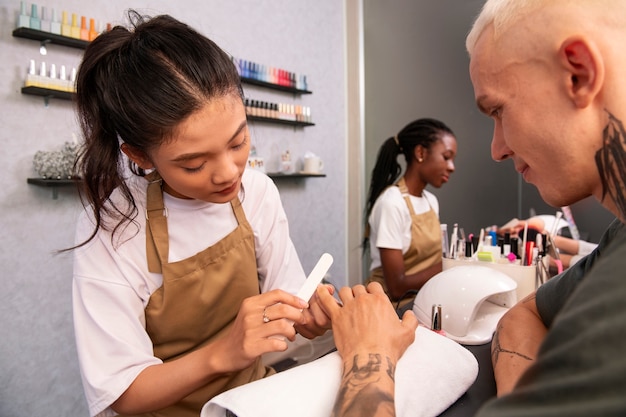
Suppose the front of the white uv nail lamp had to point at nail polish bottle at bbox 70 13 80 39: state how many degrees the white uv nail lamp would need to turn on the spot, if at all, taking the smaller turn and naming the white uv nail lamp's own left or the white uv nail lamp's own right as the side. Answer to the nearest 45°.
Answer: approximately 135° to the white uv nail lamp's own right

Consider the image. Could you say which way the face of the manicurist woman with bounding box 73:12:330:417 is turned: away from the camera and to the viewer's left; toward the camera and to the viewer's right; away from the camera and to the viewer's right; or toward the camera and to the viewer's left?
toward the camera and to the viewer's right

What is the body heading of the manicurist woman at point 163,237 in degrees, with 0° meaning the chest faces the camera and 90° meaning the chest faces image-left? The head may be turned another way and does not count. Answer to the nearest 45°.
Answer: approximately 315°

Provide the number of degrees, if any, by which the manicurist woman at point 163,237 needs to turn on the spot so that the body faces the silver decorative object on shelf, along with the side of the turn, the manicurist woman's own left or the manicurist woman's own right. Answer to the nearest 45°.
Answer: approximately 180°

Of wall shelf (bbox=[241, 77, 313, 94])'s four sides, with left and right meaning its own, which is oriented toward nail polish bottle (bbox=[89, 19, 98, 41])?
right

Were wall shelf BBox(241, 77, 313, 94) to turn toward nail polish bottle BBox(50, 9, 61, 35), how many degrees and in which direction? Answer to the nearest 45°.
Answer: approximately 90° to its right

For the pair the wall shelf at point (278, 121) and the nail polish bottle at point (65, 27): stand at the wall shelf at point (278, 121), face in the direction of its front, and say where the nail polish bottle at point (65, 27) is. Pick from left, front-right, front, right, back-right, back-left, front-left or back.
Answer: right

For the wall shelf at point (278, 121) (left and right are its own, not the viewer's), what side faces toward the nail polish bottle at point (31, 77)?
right

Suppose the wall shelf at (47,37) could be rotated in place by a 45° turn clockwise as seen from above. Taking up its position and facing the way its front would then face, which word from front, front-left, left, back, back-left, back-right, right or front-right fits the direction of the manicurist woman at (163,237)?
front

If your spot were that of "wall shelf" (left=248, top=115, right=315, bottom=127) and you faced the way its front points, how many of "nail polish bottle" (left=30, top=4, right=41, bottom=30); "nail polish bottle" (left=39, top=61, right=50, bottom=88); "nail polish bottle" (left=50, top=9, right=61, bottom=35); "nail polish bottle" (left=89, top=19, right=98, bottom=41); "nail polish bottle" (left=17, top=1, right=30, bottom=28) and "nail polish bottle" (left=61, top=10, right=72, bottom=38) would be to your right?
6

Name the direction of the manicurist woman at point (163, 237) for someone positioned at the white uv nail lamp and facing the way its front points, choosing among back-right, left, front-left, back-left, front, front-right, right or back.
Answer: right

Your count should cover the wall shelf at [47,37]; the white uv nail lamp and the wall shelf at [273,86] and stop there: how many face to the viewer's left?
0

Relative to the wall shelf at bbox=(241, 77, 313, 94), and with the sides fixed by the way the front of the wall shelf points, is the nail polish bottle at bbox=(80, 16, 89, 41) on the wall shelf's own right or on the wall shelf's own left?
on the wall shelf's own right

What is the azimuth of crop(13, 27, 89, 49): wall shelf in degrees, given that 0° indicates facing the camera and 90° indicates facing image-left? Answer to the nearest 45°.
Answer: approximately 315°

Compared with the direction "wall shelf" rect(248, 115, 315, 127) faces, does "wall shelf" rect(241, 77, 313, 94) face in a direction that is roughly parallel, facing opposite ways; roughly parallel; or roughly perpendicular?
roughly parallel

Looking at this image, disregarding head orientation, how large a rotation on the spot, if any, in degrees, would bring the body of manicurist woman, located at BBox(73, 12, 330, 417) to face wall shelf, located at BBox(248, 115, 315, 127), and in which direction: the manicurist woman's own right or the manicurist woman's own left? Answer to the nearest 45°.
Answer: approximately 135° to the manicurist woman's own left
